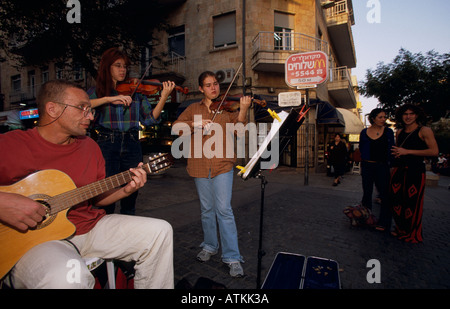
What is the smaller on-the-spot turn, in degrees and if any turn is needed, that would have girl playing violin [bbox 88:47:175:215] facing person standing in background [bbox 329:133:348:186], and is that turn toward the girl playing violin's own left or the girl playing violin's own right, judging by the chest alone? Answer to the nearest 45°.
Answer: approximately 90° to the girl playing violin's own left

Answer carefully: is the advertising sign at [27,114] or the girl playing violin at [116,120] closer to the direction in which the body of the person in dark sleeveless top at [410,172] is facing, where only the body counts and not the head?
the girl playing violin

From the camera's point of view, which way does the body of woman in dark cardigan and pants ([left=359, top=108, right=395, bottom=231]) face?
toward the camera

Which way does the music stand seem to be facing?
to the viewer's left

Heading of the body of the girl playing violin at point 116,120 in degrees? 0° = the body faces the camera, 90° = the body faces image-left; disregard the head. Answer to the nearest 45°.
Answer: approximately 315°

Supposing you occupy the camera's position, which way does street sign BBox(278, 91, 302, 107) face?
facing the viewer

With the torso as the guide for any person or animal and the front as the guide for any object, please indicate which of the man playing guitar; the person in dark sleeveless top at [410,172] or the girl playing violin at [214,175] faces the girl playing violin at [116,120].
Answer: the person in dark sleeveless top

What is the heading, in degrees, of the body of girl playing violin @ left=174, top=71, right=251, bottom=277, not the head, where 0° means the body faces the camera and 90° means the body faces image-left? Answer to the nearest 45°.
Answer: approximately 0°

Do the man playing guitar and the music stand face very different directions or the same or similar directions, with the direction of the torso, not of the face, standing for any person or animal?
very different directions

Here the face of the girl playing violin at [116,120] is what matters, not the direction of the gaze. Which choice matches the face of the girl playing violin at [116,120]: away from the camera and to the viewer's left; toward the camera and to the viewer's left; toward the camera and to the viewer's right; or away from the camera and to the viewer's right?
toward the camera and to the viewer's right

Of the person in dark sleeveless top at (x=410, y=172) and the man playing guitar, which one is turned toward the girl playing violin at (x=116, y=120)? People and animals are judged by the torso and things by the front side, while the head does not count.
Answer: the person in dark sleeveless top
